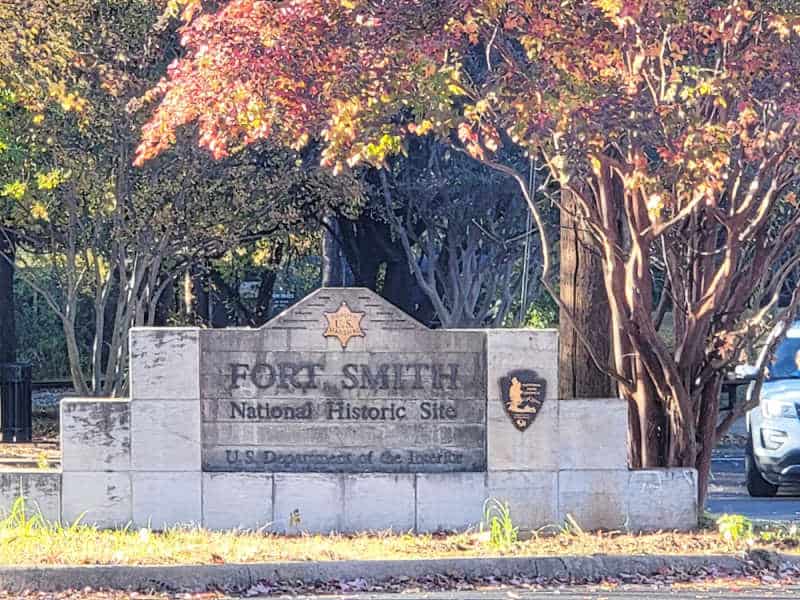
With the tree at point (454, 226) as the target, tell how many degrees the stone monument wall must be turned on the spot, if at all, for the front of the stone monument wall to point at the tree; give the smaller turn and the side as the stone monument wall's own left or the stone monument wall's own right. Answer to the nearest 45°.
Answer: approximately 180°

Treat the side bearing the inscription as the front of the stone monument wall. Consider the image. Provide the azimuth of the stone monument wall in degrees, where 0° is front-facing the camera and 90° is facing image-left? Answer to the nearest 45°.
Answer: approximately 0°

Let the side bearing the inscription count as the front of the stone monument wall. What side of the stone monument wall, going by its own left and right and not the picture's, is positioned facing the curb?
front

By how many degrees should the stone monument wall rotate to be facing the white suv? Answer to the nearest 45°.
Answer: approximately 135° to its left

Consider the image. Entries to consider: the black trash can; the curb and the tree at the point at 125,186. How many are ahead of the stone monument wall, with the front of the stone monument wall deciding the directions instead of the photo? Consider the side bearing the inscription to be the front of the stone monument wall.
1

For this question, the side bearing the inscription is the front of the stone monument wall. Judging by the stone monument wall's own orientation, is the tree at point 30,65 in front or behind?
behind
